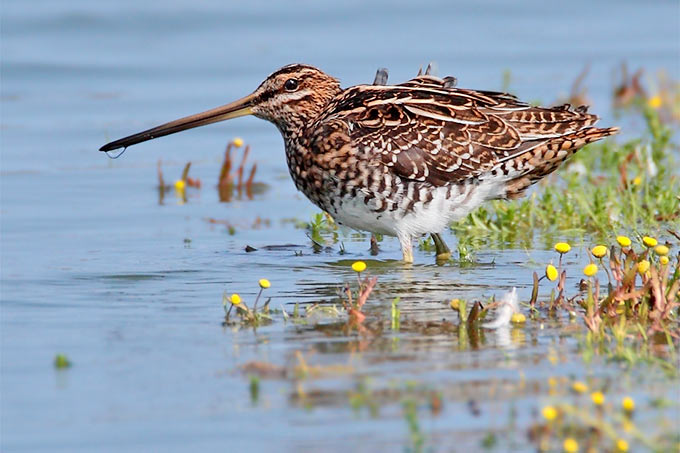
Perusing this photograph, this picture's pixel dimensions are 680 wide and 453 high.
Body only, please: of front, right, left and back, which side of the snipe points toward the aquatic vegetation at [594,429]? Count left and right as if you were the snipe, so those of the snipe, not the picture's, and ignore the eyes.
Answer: left

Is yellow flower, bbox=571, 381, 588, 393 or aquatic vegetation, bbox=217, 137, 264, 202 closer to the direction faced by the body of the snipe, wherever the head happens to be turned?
the aquatic vegetation

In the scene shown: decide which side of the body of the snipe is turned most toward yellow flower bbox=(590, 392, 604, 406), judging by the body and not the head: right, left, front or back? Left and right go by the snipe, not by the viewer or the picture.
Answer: left

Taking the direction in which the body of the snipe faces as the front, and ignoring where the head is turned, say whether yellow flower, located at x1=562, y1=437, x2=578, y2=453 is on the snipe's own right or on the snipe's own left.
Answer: on the snipe's own left

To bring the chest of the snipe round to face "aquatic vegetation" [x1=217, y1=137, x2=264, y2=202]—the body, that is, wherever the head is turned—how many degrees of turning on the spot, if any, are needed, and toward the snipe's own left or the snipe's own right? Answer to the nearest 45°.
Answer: approximately 45° to the snipe's own right

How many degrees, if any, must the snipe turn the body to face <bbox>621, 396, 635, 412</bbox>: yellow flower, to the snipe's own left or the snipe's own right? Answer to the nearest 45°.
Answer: approximately 90° to the snipe's own left

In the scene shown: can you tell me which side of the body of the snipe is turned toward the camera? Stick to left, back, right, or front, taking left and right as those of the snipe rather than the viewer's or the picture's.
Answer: left

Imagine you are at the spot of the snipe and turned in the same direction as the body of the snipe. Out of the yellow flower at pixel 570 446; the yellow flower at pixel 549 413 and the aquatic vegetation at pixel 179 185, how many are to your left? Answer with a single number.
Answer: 2

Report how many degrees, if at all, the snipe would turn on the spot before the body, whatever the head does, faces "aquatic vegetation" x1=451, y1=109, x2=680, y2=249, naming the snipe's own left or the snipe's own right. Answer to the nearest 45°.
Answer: approximately 135° to the snipe's own right

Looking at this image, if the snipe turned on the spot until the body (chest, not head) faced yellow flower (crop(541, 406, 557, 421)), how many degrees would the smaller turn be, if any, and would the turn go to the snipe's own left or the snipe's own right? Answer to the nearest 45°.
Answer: approximately 90° to the snipe's own left
